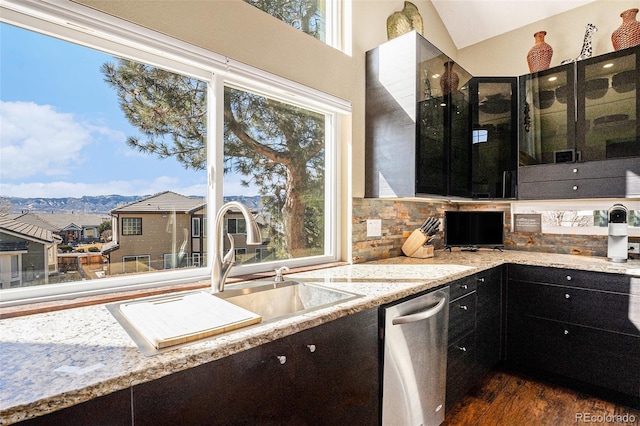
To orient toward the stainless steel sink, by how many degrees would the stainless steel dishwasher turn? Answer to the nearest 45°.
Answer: approximately 135° to its right

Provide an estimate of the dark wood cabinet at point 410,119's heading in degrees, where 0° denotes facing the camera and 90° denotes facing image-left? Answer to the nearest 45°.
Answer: approximately 315°

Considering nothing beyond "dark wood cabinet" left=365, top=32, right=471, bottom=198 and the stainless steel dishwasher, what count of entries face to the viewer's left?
0

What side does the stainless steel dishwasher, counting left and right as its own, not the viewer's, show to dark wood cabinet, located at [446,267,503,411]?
left

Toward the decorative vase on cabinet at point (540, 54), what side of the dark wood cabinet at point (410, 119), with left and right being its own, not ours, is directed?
left

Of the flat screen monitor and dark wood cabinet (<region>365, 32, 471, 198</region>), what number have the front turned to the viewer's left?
0

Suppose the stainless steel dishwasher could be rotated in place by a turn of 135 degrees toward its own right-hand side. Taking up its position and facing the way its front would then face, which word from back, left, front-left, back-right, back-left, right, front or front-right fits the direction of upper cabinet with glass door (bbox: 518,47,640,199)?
back-right
